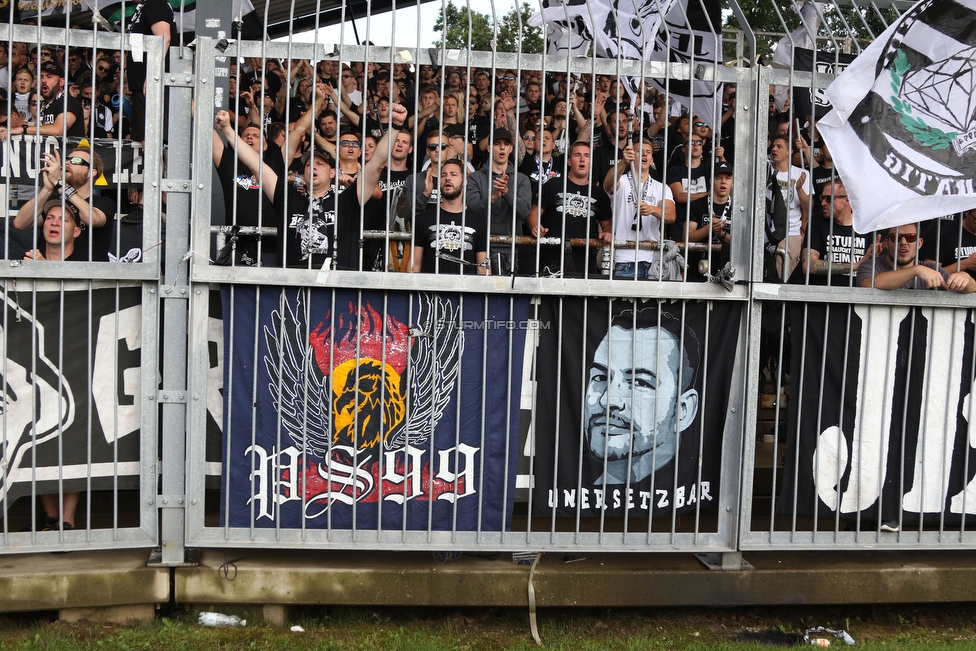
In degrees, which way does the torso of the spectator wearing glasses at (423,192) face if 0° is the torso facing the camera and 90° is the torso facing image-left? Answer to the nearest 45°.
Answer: approximately 0°

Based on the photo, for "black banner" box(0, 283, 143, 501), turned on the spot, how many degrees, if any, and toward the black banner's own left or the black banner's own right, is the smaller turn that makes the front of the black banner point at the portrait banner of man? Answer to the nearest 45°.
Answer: approximately 90° to the black banner's own left

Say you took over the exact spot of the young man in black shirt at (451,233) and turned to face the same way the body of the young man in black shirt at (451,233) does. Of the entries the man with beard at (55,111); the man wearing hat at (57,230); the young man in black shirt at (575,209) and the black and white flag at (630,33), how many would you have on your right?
2

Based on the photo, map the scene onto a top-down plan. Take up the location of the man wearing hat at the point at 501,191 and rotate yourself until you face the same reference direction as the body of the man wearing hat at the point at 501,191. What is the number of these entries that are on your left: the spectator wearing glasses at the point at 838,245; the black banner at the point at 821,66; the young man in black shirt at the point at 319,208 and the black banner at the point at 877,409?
3

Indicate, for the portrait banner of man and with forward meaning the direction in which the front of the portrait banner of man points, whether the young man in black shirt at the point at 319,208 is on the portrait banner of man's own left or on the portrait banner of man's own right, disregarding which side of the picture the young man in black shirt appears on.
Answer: on the portrait banner of man's own right

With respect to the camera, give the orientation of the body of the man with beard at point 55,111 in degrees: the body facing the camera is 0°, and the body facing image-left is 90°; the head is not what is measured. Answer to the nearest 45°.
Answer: approximately 45°

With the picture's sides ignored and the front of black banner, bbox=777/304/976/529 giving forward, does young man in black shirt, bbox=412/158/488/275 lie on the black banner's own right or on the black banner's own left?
on the black banner's own right

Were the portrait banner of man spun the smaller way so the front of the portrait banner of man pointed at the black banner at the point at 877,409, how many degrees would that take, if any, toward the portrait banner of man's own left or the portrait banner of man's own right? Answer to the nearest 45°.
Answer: approximately 90° to the portrait banner of man's own left

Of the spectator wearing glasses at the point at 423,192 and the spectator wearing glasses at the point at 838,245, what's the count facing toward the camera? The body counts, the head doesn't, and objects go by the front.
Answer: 2
